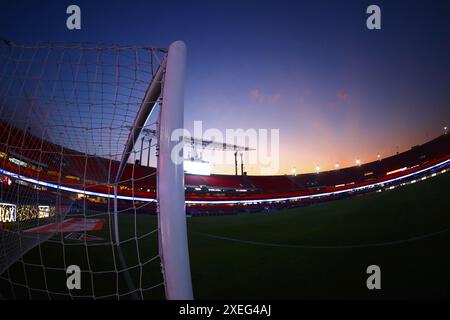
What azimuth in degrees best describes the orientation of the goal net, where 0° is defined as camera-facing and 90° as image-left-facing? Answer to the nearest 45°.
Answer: approximately 270°
